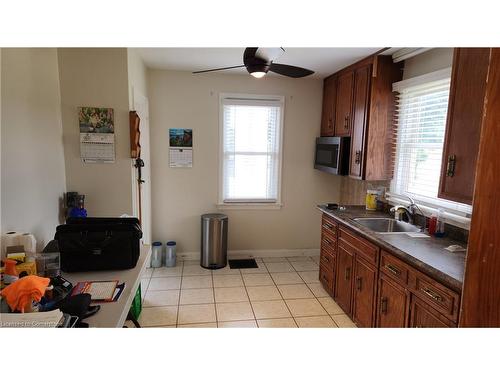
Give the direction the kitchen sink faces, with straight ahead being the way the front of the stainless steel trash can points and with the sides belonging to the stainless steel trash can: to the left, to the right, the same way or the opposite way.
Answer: to the right

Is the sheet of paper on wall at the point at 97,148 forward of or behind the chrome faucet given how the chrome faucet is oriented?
forward

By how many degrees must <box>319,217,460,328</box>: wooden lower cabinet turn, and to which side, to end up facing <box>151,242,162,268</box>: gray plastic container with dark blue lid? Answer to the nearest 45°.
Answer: approximately 45° to its right

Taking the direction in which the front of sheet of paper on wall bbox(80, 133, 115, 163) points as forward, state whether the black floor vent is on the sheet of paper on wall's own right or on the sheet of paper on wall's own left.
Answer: on the sheet of paper on wall's own left

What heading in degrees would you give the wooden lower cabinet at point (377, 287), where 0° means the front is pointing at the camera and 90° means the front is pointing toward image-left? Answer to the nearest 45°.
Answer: approximately 45°

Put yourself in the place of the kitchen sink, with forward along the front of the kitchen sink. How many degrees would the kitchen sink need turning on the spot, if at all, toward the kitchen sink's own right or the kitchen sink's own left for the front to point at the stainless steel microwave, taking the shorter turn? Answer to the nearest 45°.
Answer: approximately 90° to the kitchen sink's own right

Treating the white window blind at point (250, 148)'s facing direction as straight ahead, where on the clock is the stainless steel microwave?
The stainless steel microwave is roughly at 10 o'clock from the white window blind.

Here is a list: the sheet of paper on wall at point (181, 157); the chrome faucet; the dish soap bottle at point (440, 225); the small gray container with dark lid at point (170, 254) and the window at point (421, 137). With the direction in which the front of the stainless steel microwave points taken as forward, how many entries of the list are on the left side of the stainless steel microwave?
3

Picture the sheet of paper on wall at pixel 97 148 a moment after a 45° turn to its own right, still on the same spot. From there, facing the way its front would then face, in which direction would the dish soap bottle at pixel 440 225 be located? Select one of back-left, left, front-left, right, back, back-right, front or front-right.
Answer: left

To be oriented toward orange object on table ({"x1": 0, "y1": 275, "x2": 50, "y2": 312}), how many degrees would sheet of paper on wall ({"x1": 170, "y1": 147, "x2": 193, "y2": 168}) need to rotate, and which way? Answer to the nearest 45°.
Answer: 0° — it already faces it

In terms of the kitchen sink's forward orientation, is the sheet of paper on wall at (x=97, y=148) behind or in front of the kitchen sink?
in front

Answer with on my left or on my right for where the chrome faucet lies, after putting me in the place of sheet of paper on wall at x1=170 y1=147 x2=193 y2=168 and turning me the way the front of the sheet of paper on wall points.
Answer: on my left
